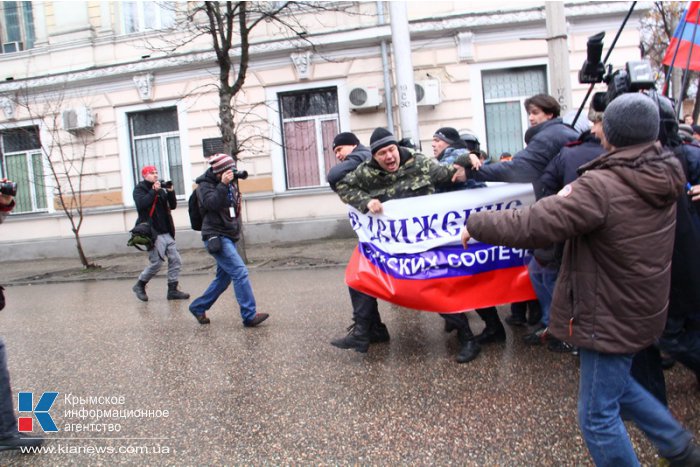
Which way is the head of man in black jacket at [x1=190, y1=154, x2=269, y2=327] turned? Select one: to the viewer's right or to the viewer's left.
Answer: to the viewer's right

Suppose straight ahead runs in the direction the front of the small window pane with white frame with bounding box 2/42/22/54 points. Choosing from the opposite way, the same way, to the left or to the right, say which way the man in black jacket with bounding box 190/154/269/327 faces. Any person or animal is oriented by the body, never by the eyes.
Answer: to the left

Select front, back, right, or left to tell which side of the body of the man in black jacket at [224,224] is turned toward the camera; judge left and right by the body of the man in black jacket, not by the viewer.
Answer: right

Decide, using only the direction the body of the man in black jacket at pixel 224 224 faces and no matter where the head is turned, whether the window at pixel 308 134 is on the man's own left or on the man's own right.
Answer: on the man's own left

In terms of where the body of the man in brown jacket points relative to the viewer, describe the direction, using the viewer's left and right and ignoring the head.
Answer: facing away from the viewer and to the left of the viewer

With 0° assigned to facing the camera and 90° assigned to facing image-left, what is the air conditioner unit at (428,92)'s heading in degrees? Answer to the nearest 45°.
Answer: approximately 0°

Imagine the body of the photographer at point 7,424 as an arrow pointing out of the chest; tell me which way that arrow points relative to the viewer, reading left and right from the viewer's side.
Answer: facing to the right of the viewer

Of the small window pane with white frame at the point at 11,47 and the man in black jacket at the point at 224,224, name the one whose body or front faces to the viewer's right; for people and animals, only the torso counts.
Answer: the man in black jacket
